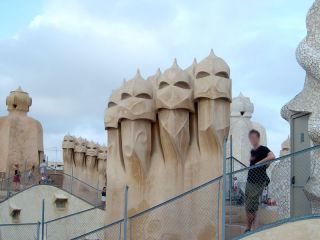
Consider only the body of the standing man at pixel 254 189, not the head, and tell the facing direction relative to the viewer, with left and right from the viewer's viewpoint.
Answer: facing the viewer and to the left of the viewer

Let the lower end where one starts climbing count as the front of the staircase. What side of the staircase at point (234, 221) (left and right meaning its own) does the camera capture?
front
